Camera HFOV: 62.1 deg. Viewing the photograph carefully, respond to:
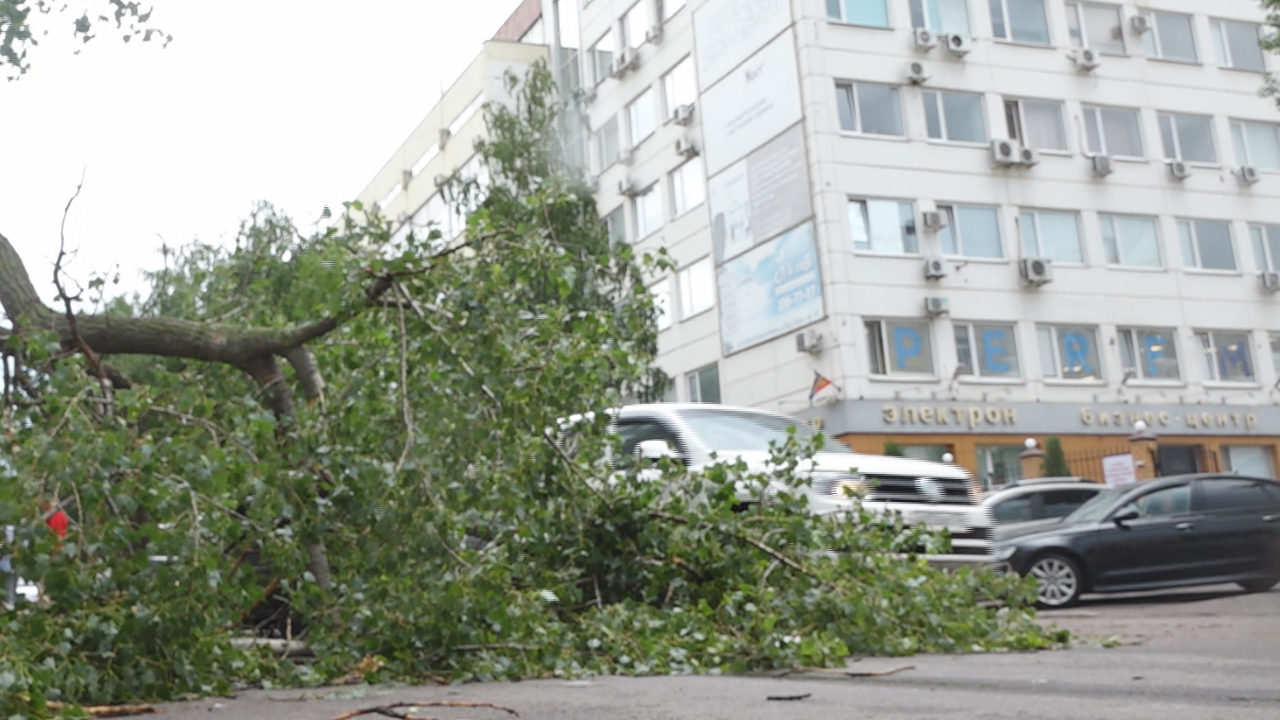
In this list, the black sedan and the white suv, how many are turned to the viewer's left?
1

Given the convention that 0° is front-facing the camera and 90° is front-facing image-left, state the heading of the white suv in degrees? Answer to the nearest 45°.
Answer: approximately 315°

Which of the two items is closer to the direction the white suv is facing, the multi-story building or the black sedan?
the black sedan

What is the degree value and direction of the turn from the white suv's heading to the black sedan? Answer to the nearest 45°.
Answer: approximately 90° to its left

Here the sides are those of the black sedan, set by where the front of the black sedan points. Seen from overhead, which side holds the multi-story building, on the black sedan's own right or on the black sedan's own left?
on the black sedan's own right

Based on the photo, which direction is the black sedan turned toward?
to the viewer's left

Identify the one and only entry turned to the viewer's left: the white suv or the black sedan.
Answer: the black sedan

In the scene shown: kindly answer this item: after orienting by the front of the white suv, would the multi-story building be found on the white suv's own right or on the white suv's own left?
on the white suv's own left
